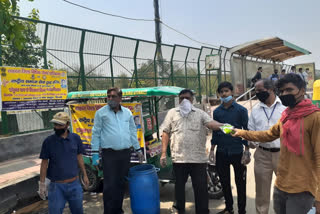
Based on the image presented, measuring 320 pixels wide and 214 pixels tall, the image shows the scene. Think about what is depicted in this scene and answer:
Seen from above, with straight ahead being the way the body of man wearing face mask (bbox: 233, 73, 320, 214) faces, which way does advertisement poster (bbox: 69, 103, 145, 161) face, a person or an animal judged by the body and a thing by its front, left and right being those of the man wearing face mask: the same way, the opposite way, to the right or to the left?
to the left

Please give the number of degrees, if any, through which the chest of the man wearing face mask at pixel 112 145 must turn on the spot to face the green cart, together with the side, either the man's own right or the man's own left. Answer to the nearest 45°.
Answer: approximately 135° to the man's own left

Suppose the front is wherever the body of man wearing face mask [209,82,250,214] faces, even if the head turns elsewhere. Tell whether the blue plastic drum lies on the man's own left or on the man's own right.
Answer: on the man's own right

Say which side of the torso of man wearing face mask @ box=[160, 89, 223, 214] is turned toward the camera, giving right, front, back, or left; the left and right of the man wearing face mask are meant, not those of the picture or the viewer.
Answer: front

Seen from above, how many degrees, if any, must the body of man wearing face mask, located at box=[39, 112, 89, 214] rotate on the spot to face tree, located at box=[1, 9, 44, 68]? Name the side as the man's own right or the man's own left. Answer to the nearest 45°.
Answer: approximately 180°

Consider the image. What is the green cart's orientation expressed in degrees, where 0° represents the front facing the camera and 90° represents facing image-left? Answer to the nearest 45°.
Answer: approximately 315°

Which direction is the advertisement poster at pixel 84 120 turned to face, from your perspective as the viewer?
facing the viewer

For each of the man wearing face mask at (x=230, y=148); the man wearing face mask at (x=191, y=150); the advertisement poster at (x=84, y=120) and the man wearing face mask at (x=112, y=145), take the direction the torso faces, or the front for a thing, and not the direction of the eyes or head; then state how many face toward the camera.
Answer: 4

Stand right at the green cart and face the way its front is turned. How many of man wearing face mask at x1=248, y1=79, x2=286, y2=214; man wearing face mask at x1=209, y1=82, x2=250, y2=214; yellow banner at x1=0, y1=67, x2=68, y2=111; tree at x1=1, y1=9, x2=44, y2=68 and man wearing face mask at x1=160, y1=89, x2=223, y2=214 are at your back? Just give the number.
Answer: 2

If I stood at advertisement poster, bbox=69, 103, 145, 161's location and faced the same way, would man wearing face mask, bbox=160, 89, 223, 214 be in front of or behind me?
in front

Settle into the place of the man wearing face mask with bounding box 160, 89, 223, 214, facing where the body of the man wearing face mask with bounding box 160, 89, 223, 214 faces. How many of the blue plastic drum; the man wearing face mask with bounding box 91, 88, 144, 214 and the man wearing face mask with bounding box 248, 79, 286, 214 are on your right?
2
